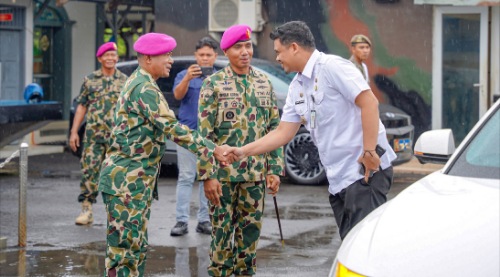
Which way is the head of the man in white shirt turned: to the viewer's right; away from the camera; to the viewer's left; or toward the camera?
to the viewer's left

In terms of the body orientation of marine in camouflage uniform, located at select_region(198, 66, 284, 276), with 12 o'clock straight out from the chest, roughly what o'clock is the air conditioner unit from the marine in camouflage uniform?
The air conditioner unit is roughly at 6 o'clock from the marine in camouflage uniform.

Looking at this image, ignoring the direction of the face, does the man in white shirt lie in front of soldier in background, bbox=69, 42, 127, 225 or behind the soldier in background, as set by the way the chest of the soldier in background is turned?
in front

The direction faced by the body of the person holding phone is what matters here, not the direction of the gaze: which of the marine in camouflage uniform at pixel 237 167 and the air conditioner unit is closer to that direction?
the marine in camouflage uniform

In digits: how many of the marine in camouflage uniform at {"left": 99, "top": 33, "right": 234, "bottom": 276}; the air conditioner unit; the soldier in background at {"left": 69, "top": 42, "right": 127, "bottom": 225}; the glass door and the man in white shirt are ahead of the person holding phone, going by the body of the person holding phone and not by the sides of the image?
2

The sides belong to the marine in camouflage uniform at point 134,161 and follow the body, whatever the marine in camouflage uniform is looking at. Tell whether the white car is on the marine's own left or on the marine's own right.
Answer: on the marine's own right

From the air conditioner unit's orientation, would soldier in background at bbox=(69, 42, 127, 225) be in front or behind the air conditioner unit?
in front

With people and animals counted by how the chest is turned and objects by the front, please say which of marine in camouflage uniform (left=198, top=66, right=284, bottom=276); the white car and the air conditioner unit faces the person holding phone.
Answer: the air conditioner unit

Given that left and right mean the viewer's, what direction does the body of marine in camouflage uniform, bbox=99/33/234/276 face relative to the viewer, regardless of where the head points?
facing to the right of the viewer

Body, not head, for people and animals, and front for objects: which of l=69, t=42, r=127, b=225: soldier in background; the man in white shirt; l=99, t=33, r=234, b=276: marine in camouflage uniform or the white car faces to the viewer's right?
the marine in camouflage uniform

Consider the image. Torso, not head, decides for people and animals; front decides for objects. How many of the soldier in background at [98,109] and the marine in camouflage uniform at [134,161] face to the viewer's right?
1

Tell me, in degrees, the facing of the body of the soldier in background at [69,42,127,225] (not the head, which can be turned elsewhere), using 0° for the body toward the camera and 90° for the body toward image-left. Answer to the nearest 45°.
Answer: approximately 0°
